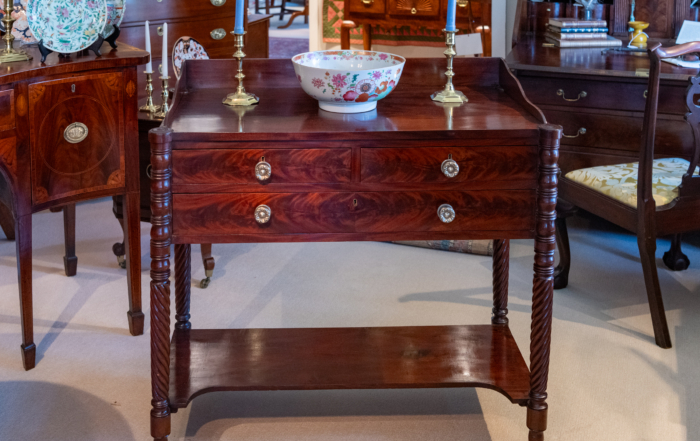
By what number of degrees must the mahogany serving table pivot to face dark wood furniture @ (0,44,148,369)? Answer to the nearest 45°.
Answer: approximately 135° to its right

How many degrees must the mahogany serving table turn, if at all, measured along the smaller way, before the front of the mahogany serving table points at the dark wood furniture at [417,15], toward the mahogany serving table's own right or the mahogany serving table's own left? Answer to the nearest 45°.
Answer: approximately 180°

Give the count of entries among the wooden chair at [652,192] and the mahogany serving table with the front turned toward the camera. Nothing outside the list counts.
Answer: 1

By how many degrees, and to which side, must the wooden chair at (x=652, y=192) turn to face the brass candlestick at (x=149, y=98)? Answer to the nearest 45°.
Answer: approximately 45° to its left

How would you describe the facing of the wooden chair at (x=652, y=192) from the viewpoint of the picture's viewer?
facing away from the viewer and to the left of the viewer

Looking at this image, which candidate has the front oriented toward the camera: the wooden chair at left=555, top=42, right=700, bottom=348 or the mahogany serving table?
the mahogany serving table

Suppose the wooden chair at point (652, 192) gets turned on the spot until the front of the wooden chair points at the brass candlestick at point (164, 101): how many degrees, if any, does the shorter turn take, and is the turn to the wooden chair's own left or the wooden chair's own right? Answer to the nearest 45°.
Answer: approximately 45° to the wooden chair's own left

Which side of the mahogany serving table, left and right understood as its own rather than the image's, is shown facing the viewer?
front

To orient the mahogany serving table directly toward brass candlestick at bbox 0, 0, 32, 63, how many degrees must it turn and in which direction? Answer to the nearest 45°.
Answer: approximately 135° to its right
